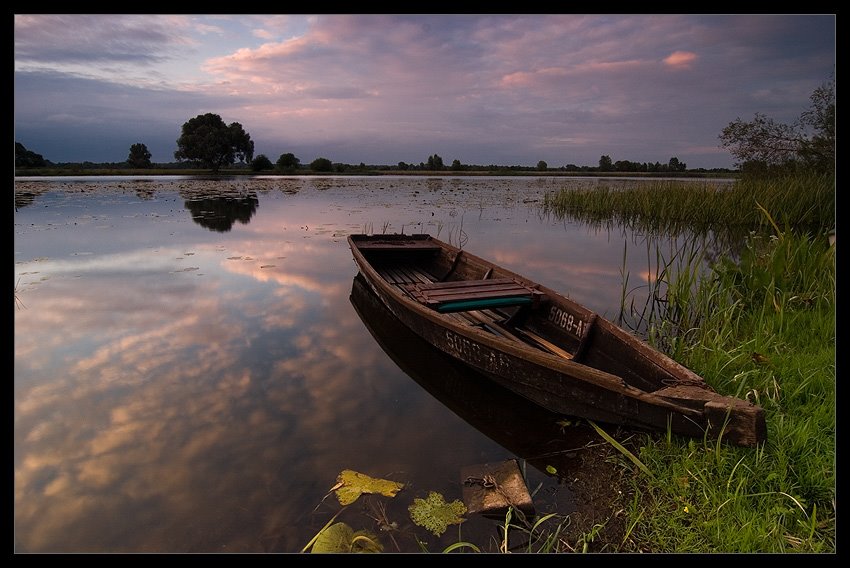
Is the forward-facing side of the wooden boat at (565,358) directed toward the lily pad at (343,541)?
no

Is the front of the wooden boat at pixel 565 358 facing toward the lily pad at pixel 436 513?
no

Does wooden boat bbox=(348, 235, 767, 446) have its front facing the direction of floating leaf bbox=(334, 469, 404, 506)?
no
